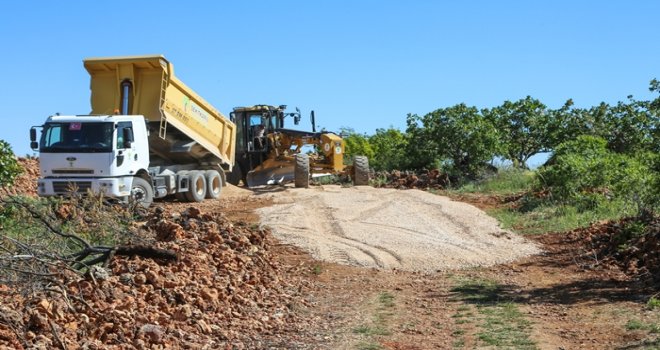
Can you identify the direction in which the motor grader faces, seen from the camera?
facing the viewer and to the right of the viewer

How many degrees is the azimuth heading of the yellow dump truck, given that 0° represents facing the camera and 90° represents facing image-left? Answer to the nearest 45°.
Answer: approximately 45°

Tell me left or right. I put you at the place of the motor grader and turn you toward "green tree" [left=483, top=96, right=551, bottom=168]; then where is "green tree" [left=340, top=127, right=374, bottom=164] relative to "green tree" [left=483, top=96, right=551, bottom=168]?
left

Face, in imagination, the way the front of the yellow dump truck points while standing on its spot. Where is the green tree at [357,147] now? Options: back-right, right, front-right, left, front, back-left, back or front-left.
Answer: back

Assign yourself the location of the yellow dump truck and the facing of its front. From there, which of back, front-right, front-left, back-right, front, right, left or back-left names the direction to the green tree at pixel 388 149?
back

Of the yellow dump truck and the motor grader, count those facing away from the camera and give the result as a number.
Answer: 0

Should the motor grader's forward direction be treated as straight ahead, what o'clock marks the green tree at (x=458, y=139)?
The green tree is roughly at 10 o'clock from the motor grader.

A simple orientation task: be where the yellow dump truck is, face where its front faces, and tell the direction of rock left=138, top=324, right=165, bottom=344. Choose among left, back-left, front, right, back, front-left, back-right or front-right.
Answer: front-left
